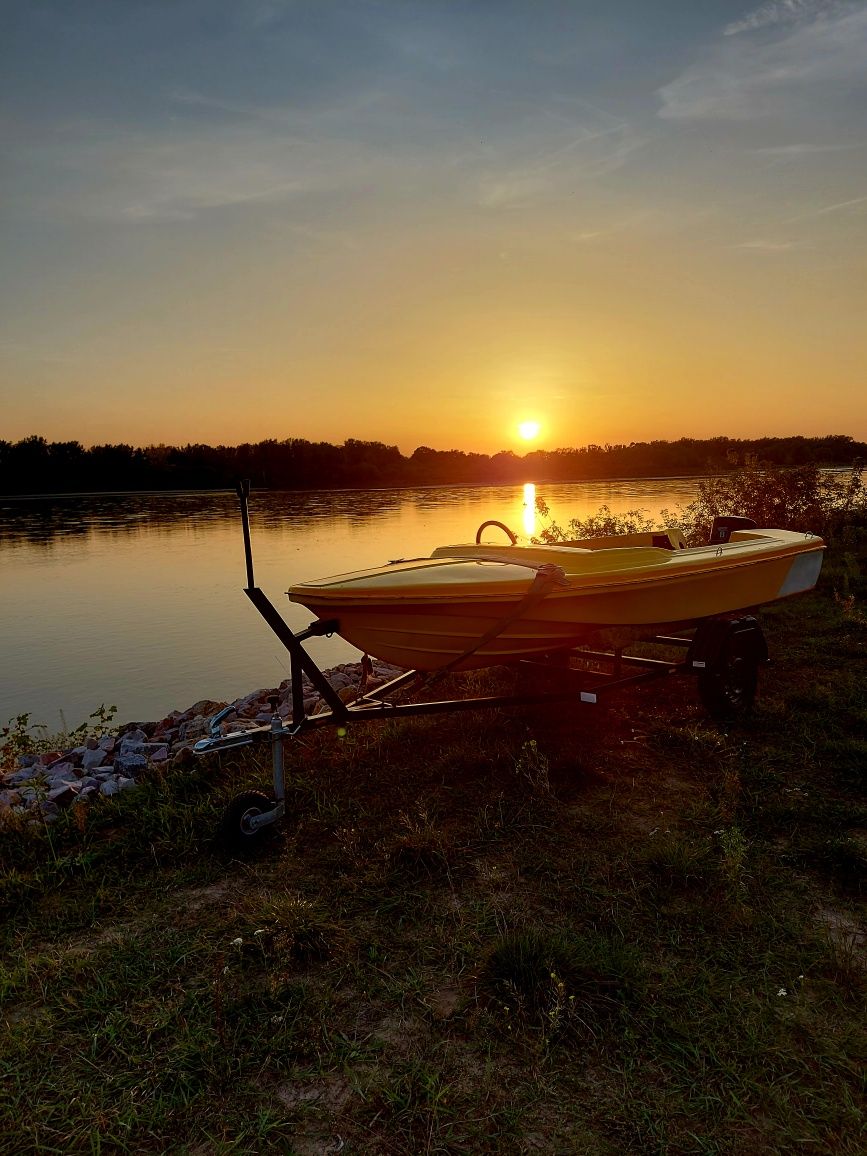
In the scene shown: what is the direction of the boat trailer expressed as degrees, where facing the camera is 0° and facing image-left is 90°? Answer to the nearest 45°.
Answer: approximately 45°

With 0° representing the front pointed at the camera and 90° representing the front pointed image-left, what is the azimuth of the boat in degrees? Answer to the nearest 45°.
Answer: approximately 45°

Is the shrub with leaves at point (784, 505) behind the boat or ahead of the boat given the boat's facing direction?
behind

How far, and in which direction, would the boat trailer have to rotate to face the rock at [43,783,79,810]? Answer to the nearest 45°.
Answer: approximately 45° to its right

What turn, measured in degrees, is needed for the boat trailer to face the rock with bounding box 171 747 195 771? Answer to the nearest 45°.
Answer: approximately 45° to its right

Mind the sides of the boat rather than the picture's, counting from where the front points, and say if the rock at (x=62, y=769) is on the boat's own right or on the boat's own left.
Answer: on the boat's own right

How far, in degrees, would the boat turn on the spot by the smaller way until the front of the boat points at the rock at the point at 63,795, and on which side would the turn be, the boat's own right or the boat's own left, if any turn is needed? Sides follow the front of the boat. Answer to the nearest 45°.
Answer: approximately 45° to the boat's own right
